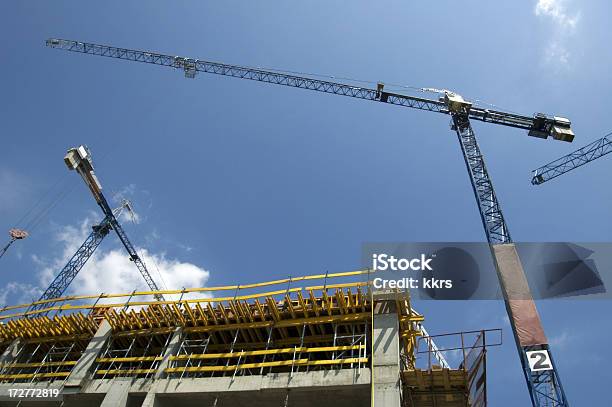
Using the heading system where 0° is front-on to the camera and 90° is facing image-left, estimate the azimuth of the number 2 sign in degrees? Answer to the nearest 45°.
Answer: approximately 0°

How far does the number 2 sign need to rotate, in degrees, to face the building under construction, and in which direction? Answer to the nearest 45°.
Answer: approximately 45° to its right
